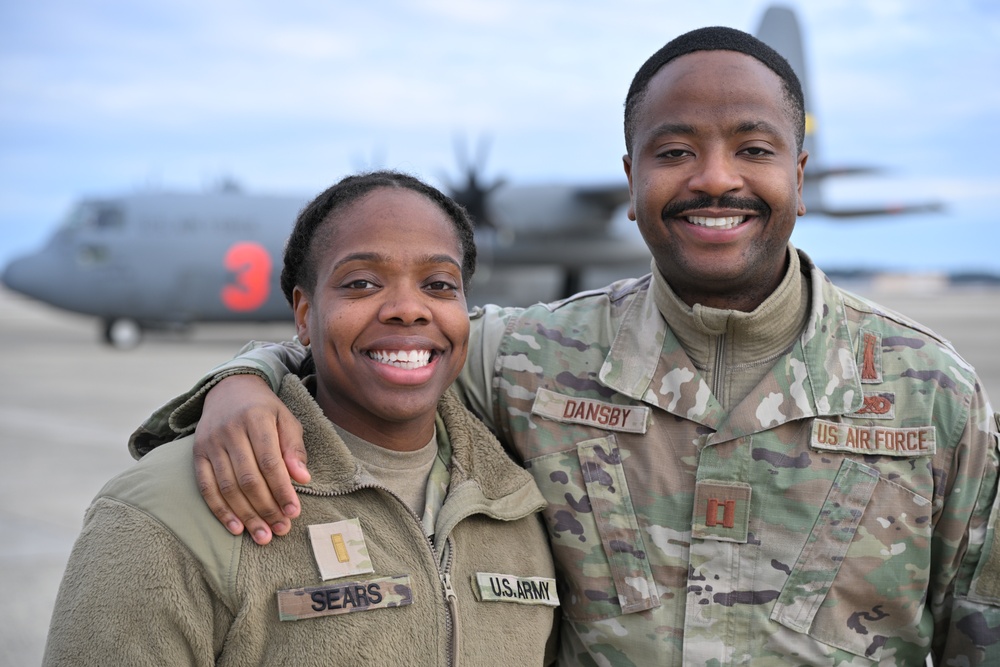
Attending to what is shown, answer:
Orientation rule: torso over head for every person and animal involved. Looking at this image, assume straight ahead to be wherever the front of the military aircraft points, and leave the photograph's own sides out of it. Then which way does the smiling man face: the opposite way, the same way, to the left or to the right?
to the left

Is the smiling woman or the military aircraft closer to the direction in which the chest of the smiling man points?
the smiling woman

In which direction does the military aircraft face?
to the viewer's left

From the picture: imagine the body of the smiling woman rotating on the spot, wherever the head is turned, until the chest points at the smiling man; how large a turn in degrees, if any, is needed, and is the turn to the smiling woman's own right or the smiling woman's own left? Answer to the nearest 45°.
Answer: approximately 45° to the smiling woman's own left

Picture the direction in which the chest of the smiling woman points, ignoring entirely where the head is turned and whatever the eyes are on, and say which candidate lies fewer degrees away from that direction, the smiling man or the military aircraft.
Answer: the smiling man

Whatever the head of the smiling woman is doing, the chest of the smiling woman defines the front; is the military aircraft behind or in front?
behind

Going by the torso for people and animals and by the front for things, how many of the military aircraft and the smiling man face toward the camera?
1

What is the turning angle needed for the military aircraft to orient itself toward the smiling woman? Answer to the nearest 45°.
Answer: approximately 90° to its left

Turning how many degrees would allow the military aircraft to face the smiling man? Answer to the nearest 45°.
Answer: approximately 90° to its left

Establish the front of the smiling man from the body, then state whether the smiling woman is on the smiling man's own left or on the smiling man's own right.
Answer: on the smiling man's own right

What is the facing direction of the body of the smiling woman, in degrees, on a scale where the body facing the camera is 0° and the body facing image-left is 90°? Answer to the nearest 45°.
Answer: approximately 315°
